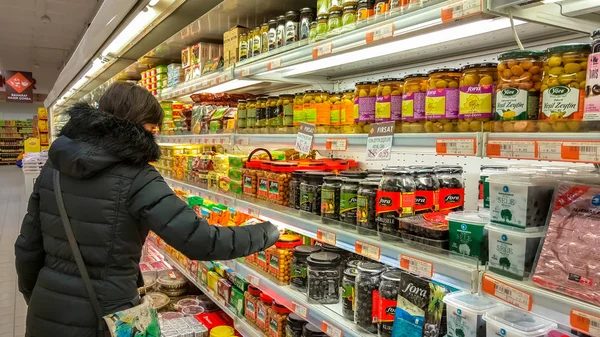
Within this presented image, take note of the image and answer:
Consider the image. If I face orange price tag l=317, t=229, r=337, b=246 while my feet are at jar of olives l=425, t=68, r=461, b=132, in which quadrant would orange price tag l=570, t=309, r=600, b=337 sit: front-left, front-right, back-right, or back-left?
back-left

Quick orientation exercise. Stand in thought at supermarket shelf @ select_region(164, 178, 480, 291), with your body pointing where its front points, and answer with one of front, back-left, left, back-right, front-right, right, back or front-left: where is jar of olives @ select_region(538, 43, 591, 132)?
left

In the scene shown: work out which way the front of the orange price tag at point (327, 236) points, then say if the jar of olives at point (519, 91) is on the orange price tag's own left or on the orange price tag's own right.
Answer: on the orange price tag's own left

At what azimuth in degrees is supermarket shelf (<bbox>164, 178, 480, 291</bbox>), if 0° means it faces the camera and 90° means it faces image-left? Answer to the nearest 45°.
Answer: approximately 45°

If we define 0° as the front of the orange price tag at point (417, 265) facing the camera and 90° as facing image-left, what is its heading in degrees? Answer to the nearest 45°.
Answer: approximately 45°

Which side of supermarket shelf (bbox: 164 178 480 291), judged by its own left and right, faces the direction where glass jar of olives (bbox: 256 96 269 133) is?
right

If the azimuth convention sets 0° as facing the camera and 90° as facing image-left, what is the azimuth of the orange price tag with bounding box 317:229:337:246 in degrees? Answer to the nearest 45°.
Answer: approximately 45°

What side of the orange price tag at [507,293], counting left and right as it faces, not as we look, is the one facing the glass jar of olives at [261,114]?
right

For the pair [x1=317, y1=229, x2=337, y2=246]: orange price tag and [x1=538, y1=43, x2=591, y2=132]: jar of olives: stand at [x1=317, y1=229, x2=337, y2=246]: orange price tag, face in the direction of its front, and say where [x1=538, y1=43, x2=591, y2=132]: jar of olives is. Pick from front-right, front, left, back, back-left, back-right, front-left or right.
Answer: left

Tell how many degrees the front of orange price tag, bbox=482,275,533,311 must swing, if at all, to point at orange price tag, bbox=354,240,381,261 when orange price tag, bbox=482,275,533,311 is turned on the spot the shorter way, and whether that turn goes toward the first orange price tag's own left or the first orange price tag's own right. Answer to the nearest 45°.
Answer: approximately 90° to the first orange price tag's own right

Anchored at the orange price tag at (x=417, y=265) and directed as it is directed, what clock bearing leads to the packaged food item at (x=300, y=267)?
The packaged food item is roughly at 3 o'clock from the orange price tag.
